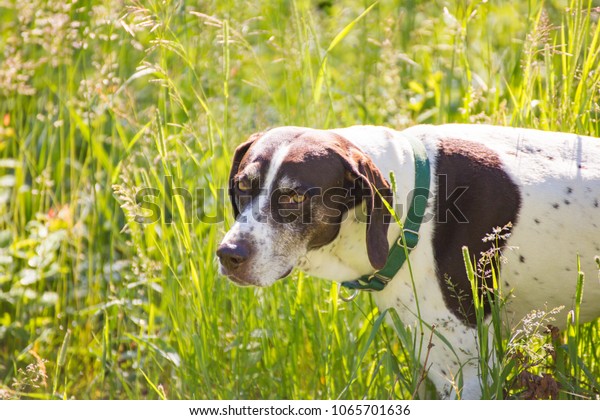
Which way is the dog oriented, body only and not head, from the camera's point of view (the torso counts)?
to the viewer's left
